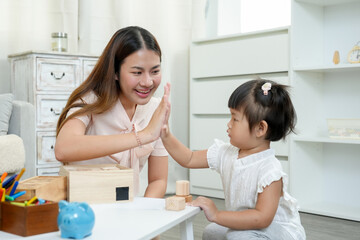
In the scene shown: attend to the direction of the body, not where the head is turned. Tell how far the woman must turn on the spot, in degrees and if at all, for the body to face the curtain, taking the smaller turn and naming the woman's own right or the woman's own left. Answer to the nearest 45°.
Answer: approximately 135° to the woman's own left

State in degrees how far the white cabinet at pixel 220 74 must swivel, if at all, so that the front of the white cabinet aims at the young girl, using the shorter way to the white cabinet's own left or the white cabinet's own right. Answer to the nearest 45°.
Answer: approximately 45° to the white cabinet's own left

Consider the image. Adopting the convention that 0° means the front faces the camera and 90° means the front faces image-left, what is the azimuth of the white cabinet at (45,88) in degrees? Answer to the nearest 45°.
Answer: approximately 315°

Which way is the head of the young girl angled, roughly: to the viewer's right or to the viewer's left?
to the viewer's left

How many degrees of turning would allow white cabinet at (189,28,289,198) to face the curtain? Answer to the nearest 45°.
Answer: approximately 45° to its right

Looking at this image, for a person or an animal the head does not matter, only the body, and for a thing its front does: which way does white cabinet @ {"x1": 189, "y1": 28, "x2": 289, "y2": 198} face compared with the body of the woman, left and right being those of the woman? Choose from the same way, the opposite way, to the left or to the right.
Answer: to the right

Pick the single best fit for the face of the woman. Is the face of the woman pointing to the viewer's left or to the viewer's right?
to the viewer's right
